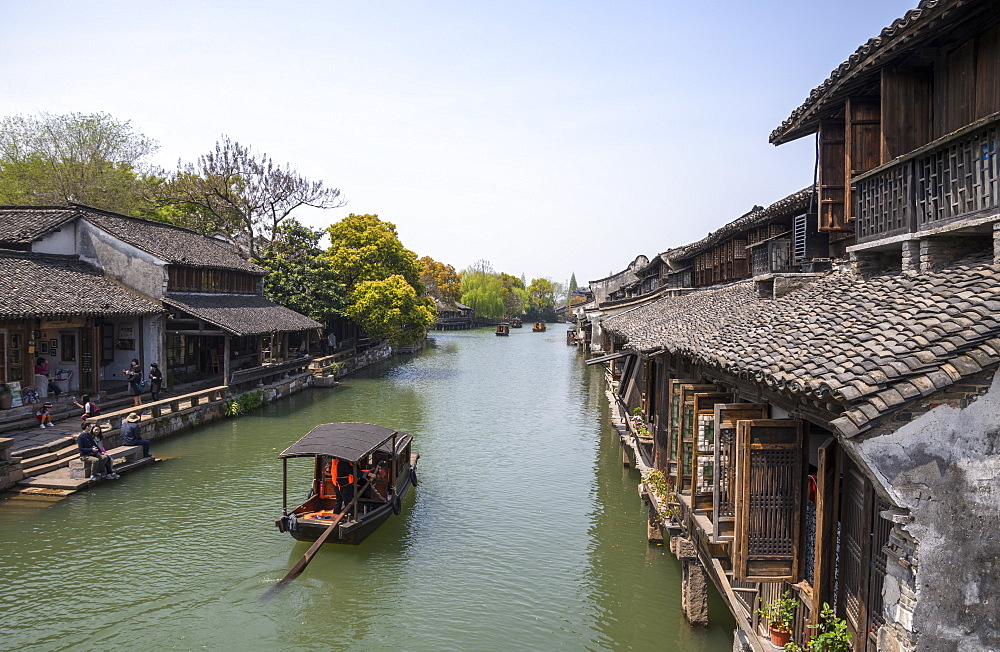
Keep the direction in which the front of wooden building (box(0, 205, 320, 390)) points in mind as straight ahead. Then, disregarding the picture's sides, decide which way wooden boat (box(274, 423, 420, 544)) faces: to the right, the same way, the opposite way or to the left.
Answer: to the left

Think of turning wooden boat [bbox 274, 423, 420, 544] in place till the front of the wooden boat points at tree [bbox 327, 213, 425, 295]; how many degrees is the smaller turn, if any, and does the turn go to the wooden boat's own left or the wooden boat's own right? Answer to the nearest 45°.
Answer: approximately 45° to the wooden boat's own left

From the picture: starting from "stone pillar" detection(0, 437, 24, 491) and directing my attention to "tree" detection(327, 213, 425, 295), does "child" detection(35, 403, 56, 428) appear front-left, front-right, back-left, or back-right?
front-left

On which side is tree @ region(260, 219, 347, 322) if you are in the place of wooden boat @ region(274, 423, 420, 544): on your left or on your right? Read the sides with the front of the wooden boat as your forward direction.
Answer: on your left

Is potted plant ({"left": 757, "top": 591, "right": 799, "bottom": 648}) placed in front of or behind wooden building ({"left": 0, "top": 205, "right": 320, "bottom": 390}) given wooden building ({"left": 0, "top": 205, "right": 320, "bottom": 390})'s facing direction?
in front

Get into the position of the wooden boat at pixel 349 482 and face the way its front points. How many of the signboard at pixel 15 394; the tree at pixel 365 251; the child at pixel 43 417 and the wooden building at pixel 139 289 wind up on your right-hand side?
0

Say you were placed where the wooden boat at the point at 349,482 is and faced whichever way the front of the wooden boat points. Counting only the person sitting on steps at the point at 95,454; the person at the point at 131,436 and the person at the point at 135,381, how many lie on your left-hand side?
3

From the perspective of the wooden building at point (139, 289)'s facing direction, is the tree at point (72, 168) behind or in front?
behind

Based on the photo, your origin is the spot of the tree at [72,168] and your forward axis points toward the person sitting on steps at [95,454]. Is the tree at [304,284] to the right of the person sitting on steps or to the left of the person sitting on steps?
left

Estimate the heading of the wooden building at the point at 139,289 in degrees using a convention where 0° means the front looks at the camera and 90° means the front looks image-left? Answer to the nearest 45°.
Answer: approximately 315°

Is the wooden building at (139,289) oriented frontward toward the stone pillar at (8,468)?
no

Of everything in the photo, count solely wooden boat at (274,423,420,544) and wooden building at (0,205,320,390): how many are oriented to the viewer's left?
0

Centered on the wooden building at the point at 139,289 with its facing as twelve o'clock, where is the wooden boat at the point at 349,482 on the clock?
The wooden boat is roughly at 1 o'clock from the wooden building.

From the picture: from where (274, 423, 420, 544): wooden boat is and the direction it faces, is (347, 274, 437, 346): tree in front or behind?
in front

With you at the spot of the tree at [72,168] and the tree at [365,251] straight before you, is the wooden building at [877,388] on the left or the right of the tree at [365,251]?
right

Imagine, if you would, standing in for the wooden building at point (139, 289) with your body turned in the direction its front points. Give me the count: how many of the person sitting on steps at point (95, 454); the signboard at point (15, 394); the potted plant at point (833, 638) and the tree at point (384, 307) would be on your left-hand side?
1

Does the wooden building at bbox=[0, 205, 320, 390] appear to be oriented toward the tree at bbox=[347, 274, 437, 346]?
no

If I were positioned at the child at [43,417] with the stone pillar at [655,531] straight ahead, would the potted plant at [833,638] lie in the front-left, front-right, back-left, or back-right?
front-right

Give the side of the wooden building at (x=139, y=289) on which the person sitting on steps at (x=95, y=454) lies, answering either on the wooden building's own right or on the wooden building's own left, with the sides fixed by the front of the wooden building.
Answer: on the wooden building's own right

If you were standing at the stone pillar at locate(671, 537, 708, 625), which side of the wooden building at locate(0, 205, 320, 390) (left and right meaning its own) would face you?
front
